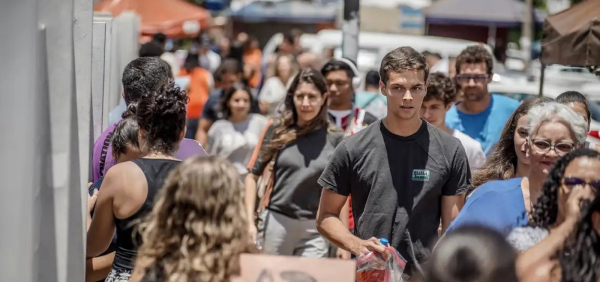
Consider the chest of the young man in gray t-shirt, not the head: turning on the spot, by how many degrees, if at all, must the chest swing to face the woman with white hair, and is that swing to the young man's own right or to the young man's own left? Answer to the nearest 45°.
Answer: approximately 45° to the young man's own left

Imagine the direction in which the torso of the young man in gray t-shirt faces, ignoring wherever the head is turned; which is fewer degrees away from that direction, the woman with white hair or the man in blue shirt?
the woman with white hair

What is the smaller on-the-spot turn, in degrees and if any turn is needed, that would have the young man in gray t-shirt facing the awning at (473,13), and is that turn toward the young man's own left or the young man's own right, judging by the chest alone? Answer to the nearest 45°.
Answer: approximately 180°

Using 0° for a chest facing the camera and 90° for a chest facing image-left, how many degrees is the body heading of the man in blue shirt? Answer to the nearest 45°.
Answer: approximately 0°

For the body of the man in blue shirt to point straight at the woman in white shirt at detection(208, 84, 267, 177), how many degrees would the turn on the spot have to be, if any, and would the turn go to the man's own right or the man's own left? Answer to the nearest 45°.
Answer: approximately 90° to the man's own right

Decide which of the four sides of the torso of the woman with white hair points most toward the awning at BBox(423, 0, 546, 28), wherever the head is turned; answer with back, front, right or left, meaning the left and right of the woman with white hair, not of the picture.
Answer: back

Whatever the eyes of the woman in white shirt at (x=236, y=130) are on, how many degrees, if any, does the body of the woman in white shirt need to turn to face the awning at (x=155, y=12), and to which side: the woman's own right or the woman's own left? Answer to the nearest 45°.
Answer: approximately 180°
